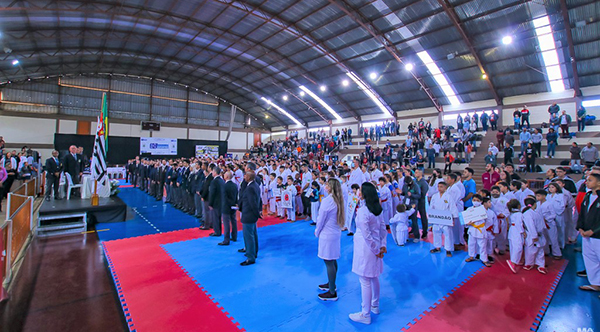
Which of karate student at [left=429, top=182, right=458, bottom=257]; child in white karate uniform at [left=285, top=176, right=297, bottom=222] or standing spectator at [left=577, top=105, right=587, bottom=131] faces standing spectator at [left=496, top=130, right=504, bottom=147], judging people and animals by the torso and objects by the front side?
standing spectator at [left=577, top=105, right=587, bottom=131]

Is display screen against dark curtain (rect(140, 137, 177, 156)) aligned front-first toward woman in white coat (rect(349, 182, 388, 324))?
yes

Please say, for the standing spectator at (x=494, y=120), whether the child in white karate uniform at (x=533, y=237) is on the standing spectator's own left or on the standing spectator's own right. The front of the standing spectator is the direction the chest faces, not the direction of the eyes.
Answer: on the standing spectator's own left

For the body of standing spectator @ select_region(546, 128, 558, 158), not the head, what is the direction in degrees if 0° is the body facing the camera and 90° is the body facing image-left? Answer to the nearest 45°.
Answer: approximately 45°

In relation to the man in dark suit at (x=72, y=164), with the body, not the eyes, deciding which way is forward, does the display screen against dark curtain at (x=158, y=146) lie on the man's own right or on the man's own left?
on the man's own left

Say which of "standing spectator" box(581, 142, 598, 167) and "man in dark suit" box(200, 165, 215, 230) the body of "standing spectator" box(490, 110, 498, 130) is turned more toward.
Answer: the man in dark suit

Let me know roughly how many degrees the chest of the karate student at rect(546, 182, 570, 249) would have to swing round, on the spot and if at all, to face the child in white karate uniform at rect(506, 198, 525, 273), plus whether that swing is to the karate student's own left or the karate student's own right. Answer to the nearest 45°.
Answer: approximately 45° to the karate student's own left

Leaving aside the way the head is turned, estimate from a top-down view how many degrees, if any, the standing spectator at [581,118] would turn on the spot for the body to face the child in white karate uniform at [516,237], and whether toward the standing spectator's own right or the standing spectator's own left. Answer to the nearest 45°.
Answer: approximately 45° to the standing spectator's own left

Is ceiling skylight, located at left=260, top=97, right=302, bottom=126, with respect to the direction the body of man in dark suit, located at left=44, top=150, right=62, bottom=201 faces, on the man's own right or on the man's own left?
on the man's own left

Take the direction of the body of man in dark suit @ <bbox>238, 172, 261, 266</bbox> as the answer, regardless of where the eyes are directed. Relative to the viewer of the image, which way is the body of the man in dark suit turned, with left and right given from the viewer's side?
facing to the left of the viewer

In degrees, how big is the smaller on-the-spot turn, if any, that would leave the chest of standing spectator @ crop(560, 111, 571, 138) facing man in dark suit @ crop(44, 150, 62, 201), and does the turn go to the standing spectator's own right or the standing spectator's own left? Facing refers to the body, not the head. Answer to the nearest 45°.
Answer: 0° — they already face them

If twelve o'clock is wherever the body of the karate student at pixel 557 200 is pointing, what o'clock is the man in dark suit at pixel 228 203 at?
The man in dark suit is roughly at 12 o'clock from the karate student.

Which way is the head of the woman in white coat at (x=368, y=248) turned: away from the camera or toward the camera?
away from the camera
